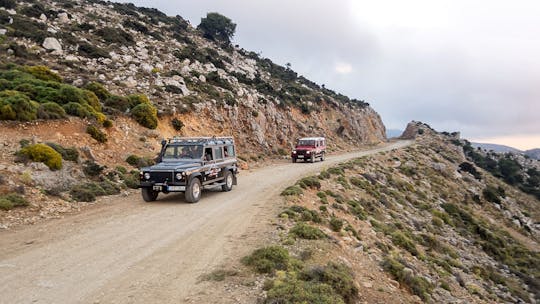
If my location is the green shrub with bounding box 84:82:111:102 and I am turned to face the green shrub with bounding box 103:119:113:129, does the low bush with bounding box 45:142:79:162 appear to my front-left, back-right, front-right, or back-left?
front-right

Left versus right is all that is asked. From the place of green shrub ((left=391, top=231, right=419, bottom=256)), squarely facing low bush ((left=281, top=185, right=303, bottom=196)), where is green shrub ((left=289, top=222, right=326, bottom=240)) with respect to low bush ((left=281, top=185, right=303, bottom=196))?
left

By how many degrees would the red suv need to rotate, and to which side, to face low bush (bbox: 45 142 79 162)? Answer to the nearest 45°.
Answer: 0° — it already faces it

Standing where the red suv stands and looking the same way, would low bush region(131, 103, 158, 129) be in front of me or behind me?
in front

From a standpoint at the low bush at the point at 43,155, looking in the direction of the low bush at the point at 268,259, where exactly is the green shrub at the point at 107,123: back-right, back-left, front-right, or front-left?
back-left

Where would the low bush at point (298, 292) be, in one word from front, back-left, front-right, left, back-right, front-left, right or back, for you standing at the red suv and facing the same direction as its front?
front-left

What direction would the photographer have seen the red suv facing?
facing the viewer and to the left of the viewer

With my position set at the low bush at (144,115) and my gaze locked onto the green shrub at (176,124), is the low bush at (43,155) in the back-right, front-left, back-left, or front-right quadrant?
back-right

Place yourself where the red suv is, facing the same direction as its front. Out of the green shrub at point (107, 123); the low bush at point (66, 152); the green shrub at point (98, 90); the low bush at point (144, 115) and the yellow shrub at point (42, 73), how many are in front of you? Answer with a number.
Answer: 5

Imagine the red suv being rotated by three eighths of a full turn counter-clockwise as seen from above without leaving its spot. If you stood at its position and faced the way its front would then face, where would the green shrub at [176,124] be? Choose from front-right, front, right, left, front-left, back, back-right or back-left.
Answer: back-right

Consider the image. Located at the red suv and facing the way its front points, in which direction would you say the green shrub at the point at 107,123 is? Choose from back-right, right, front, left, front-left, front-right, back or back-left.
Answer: front

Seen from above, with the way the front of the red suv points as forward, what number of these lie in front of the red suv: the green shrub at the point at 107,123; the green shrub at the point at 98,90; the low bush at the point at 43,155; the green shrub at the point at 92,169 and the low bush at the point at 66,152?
5

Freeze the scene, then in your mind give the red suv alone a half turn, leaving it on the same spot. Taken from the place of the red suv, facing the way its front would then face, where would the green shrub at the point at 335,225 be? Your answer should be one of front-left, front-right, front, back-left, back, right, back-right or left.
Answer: back-right

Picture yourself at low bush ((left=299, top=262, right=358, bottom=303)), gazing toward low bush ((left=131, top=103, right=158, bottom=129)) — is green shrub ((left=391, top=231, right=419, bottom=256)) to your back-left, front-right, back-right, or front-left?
front-right

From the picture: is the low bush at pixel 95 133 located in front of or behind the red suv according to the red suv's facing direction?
in front

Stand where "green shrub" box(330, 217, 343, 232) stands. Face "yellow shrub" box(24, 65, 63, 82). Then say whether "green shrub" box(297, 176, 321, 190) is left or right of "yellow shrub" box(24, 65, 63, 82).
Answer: right
